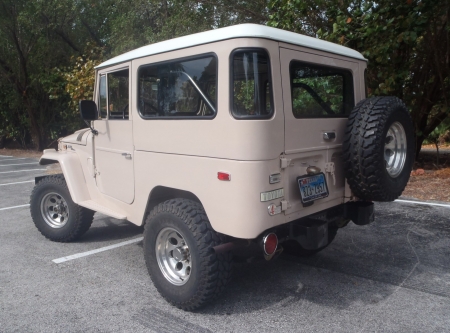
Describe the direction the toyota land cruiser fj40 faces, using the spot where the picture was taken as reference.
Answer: facing away from the viewer and to the left of the viewer
